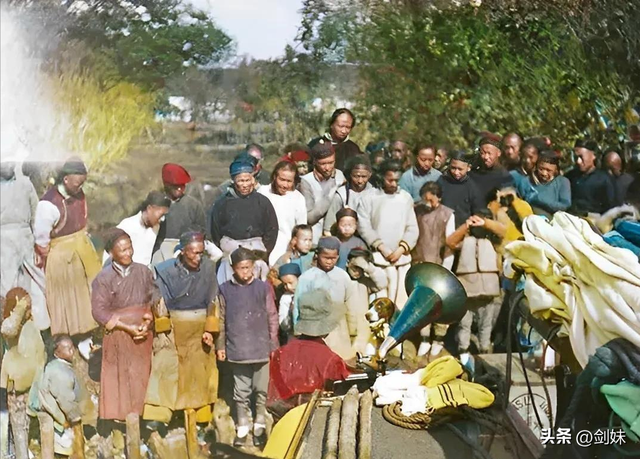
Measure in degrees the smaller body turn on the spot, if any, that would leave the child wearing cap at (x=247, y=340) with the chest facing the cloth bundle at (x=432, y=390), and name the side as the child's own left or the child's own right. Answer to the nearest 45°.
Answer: approximately 90° to the child's own left

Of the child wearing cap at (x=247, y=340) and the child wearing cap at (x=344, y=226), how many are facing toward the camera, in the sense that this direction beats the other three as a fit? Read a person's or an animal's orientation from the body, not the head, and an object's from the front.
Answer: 2

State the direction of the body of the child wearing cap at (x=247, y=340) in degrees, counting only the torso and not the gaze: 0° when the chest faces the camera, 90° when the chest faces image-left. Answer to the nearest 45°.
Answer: approximately 0°

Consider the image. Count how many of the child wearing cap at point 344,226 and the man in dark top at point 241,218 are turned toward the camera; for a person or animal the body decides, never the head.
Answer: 2
